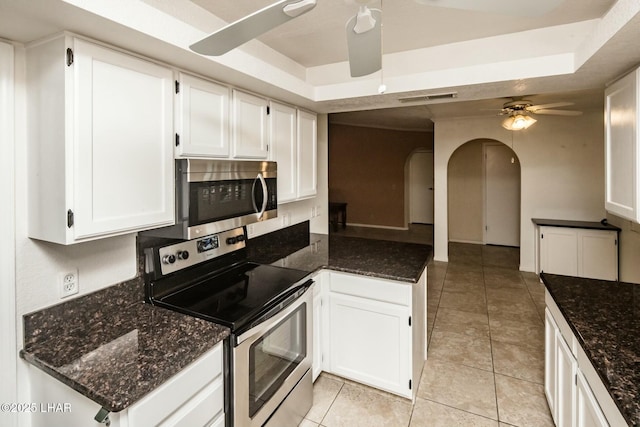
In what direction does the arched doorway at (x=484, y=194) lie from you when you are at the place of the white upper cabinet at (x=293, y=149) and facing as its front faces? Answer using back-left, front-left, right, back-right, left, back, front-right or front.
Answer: left

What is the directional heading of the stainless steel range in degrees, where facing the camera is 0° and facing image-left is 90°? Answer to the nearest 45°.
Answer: approximately 315°

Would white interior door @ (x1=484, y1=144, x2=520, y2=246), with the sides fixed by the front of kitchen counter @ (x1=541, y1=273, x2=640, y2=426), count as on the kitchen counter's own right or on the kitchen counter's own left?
on the kitchen counter's own right

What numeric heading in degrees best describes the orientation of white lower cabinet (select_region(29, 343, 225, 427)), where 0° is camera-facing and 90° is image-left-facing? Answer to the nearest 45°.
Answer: approximately 315°

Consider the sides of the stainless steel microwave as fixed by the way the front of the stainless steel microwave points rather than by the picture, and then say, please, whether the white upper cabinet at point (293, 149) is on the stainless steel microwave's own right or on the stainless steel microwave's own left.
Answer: on the stainless steel microwave's own left

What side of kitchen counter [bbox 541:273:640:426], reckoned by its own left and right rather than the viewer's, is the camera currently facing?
left

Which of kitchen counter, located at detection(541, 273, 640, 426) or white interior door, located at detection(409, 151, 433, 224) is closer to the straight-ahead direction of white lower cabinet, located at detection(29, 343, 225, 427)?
the kitchen counter

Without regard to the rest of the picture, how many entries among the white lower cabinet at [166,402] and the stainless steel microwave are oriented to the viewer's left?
0

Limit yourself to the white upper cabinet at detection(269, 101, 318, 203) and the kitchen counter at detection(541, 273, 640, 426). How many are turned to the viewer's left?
1

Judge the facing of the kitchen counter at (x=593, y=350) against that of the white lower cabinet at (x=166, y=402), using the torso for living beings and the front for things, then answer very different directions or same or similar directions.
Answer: very different directions

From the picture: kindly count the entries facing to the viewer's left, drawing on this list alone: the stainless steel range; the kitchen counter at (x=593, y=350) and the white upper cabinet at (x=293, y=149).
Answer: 1
